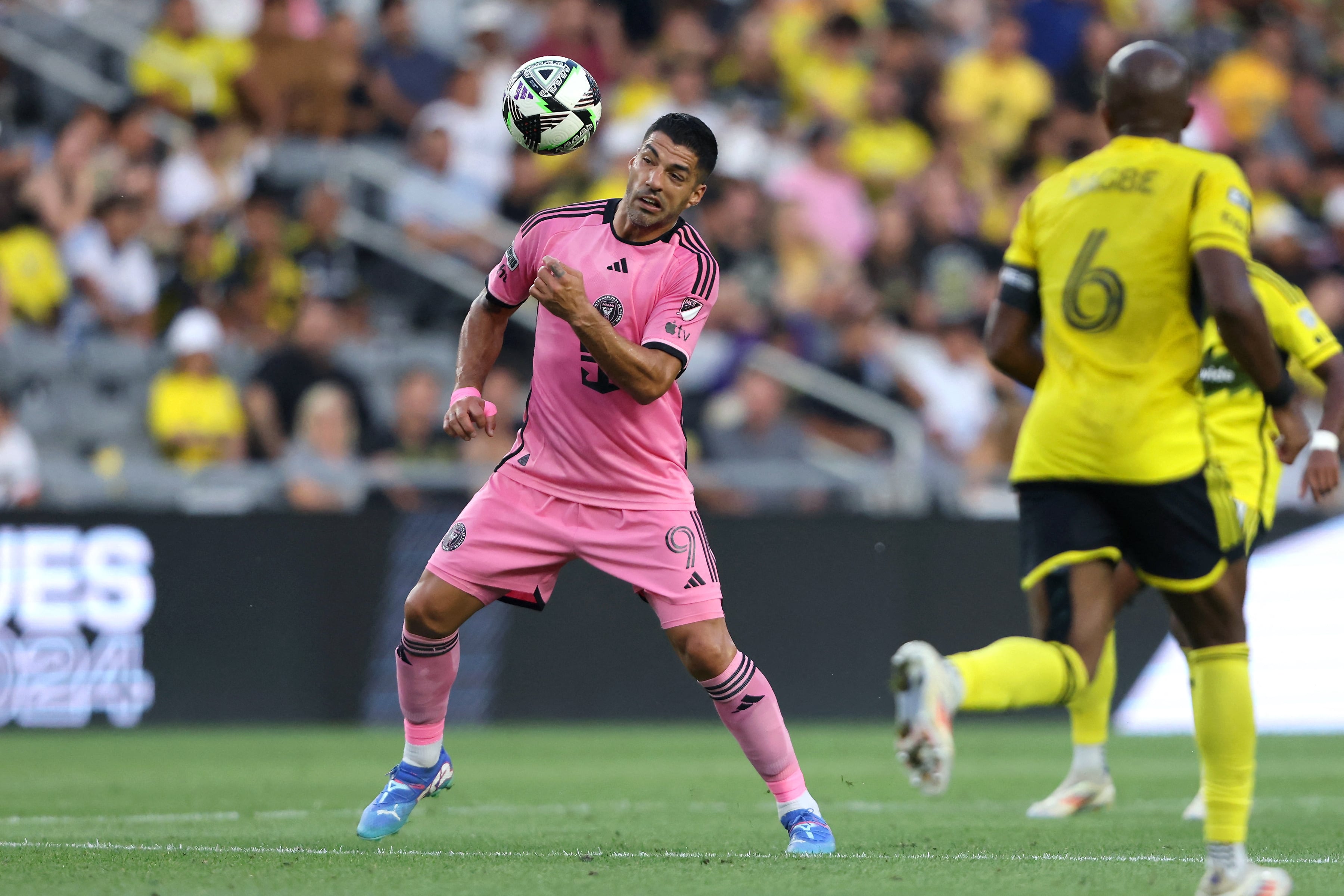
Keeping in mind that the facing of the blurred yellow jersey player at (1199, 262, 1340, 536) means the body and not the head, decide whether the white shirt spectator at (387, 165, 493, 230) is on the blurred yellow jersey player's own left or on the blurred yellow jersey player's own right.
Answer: on the blurred yellow jersey player's own right

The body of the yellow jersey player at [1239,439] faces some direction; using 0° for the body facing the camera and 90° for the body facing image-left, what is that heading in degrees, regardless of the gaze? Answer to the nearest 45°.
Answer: approximately 45°

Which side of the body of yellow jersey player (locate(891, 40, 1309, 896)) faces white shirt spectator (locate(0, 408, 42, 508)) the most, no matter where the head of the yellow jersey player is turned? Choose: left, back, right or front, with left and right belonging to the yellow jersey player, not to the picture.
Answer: left

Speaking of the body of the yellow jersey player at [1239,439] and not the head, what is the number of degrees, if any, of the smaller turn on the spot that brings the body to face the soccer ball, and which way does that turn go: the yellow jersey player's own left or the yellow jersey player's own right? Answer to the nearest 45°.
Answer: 0° — they already face it

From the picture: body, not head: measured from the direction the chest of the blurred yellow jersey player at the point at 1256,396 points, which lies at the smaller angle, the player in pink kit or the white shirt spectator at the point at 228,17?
the player in pink kit

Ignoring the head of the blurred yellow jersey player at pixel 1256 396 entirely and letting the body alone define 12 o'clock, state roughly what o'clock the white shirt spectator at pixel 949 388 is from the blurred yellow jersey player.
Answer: The white shirt spectator is roughly at 4 o'clock from the blurred yellow jersey player.

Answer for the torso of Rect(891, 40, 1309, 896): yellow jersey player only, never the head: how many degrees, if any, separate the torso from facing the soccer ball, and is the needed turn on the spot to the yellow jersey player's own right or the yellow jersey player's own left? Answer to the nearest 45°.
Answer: approximately 90° to the yellow jersey player's own left

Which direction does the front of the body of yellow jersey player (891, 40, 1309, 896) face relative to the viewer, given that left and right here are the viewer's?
facing away from the viewer and to the right of the viewer

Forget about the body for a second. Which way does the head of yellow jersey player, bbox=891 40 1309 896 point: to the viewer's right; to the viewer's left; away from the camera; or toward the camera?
away from the camera
